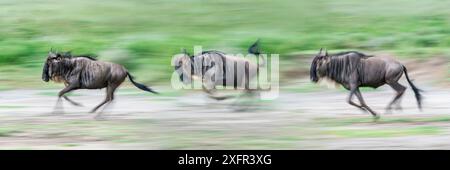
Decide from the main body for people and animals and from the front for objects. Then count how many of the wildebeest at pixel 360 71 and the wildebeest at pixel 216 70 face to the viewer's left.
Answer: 2

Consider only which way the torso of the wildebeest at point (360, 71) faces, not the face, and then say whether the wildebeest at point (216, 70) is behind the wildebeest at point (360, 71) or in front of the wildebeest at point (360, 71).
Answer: in front

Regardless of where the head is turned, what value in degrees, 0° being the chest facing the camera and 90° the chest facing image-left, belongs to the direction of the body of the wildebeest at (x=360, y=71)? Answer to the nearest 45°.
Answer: approximately 90°

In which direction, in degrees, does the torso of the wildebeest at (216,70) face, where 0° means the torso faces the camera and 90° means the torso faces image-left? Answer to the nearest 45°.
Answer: approximately 90°
